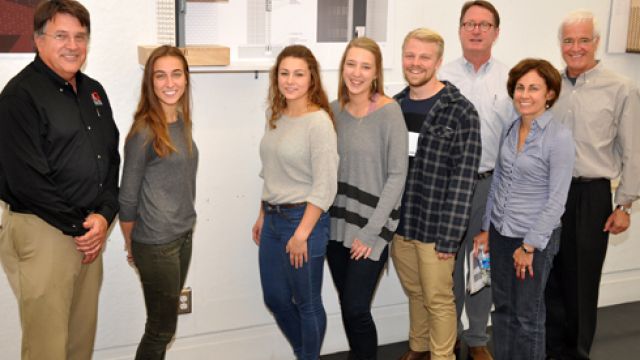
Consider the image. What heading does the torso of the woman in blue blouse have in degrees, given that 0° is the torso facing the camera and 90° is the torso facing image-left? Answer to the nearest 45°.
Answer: approximately 45°

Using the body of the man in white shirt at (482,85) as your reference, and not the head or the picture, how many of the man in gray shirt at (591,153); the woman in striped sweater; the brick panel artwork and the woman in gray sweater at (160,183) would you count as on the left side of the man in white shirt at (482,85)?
1

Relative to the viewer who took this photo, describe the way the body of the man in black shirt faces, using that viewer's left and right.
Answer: facing the viewer and to the right of the viewer

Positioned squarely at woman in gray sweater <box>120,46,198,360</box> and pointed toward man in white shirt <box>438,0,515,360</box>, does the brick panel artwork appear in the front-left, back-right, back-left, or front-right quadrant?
back-left

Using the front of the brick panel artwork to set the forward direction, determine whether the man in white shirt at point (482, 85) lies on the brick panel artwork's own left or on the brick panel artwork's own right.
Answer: on the brick panel artwork's own left

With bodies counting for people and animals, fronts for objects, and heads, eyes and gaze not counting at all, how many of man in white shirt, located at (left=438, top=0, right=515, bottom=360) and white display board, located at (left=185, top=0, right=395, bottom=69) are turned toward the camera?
2

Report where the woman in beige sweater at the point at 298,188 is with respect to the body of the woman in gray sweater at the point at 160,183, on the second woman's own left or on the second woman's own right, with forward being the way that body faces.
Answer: on the second woman's own left

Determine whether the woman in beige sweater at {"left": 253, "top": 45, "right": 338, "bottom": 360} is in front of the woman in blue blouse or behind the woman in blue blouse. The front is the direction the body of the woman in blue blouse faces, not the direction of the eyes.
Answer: in front

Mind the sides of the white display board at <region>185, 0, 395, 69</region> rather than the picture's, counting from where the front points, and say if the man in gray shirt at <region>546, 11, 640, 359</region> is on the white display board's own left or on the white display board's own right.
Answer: on the white display board's own left

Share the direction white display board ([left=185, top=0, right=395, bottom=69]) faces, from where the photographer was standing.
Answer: facing the viewer

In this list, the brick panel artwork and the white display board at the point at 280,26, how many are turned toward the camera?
2

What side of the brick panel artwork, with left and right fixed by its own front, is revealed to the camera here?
front

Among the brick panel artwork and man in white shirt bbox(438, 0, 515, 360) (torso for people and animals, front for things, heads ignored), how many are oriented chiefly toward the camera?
2

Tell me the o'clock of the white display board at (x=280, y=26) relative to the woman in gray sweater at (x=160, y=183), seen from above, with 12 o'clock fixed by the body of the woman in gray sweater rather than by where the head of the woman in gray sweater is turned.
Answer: The white display board is roughly at 9 o'clock from the woman in gray sweater.
